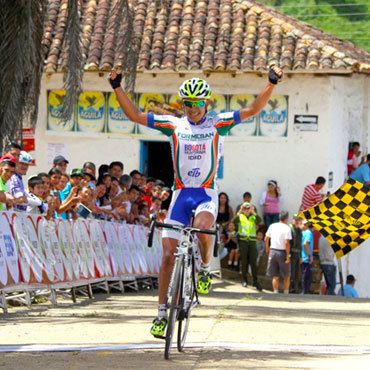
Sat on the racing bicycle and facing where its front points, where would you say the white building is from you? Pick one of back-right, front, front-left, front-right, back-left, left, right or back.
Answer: back

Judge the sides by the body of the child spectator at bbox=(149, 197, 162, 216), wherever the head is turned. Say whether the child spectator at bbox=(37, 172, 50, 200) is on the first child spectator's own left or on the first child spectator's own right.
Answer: on the first child spectator's own right

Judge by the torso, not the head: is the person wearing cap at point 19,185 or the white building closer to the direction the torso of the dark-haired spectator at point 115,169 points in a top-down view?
the person wearing cap

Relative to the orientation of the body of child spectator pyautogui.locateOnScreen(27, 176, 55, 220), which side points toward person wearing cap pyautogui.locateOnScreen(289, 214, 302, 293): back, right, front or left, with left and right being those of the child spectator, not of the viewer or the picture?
left

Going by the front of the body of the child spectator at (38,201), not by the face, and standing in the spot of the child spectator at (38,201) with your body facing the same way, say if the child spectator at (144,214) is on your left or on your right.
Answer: on your left
